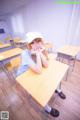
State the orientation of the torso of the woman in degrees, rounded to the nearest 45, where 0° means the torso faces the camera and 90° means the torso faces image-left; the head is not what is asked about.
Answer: approximately 315°

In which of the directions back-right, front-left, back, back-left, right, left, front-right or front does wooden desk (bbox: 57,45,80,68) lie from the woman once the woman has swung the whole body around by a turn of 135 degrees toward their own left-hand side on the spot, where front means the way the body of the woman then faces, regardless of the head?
front-right

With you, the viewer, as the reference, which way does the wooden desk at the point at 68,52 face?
facing the viewer and to the left of the viewer
